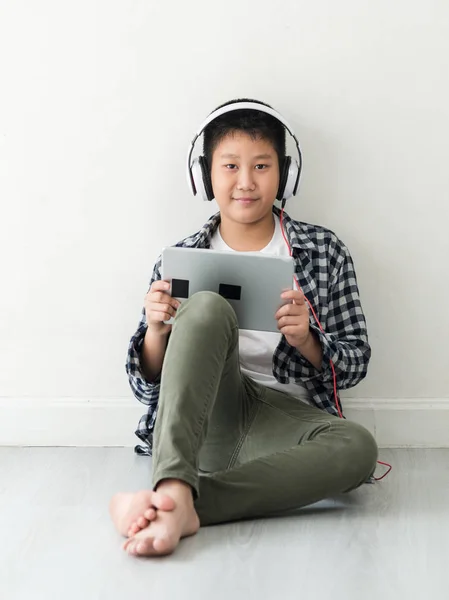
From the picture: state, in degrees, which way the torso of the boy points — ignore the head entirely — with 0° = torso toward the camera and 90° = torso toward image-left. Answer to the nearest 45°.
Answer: approximately 0°
